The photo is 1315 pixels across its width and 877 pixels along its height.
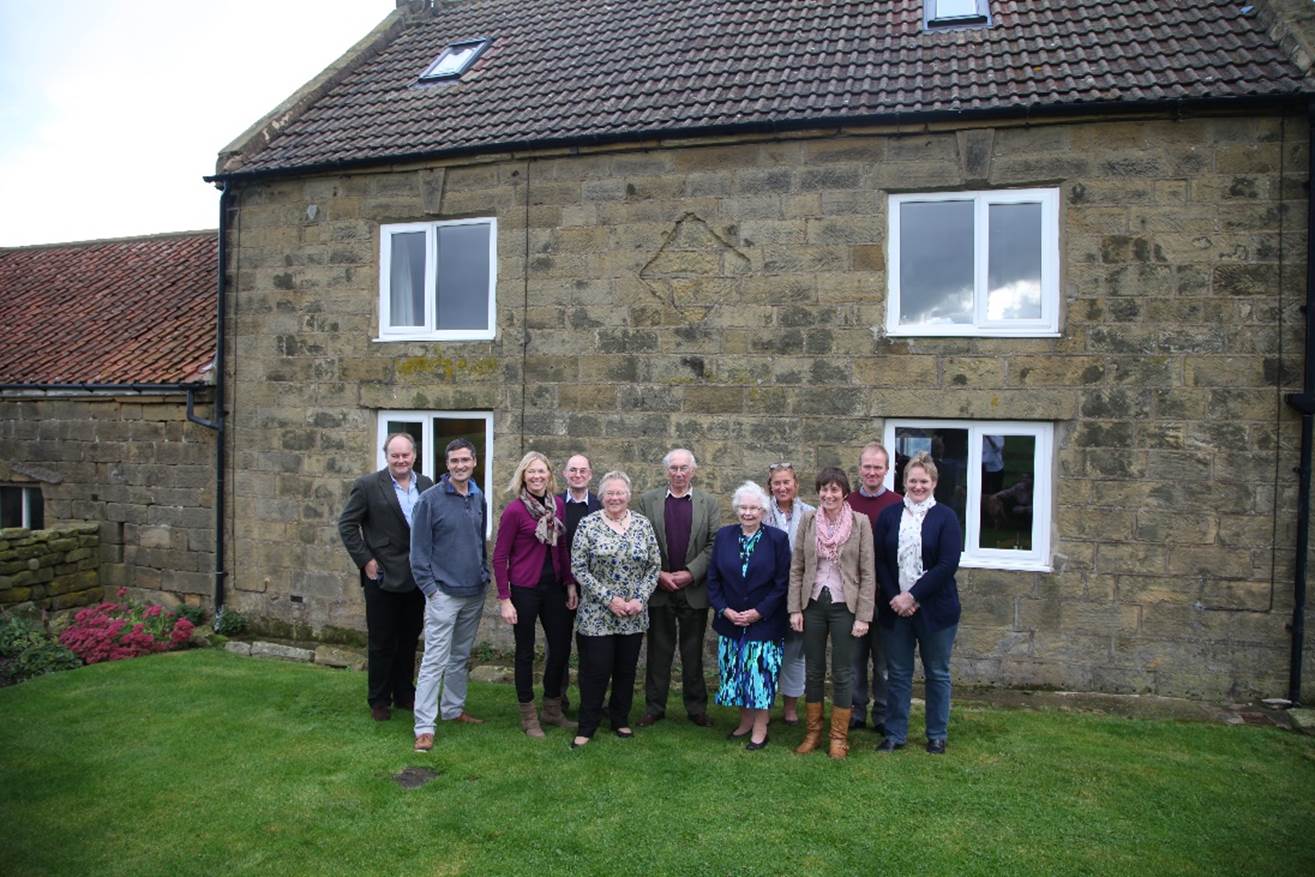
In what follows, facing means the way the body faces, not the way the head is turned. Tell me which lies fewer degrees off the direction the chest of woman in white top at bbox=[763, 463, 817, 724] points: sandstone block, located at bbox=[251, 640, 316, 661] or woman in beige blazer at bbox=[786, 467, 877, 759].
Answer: the woman in beige blazer

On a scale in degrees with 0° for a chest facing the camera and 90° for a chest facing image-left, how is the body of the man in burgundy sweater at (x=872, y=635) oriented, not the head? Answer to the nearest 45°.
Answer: approximately 0°

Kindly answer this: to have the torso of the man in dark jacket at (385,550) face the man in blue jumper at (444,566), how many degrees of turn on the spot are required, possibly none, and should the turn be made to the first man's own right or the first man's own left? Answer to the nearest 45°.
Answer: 0° — they already face them

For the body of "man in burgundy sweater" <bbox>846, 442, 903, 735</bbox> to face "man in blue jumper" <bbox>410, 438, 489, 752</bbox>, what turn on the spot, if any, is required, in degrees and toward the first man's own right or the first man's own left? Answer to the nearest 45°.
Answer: approximately 90° to the first man's own right
